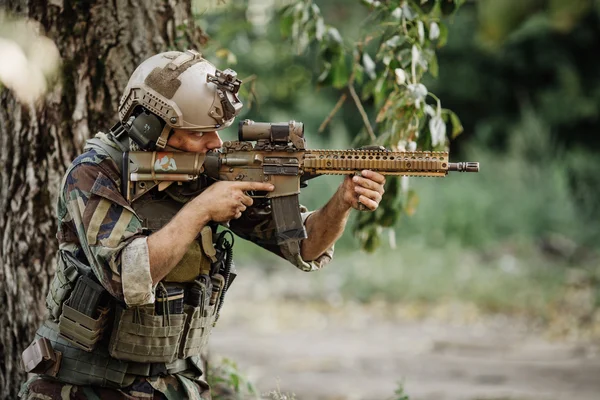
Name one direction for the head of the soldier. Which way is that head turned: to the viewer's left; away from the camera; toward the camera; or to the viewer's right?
to the viewer's right

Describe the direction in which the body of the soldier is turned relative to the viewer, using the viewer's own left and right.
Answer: facing the viewer and to the right of the viewer
